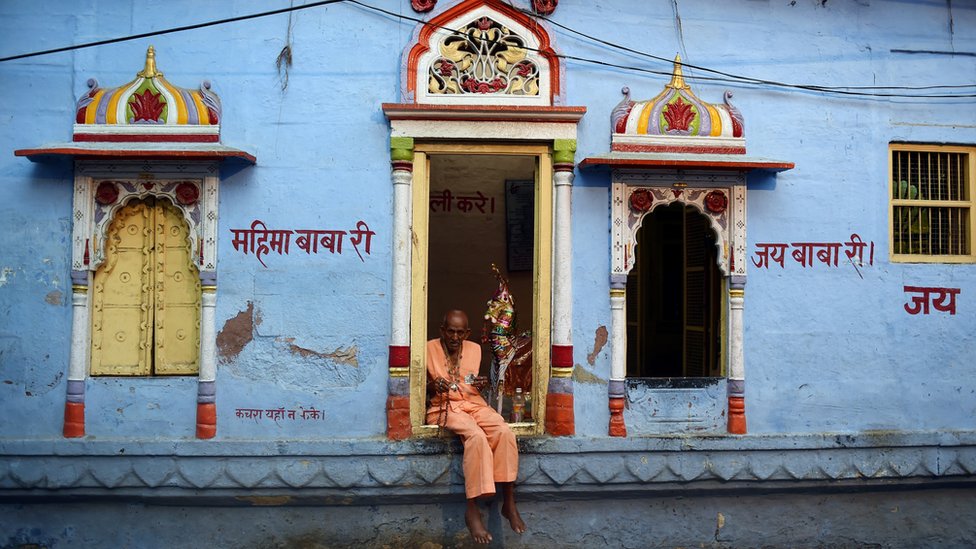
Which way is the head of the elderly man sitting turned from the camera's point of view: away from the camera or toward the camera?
toward the camera

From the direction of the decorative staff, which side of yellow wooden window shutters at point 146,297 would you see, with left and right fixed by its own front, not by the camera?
left

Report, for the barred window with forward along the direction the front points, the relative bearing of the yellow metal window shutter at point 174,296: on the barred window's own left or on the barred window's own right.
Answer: on the barred window's own right

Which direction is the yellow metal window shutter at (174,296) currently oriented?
toward the camera

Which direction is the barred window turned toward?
toward the camera

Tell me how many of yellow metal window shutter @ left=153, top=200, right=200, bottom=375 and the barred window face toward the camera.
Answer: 2

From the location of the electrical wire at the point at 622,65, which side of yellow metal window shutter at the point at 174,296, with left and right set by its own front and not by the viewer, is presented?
left

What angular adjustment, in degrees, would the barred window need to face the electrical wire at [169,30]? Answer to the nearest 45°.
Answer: approximately 45° to its right

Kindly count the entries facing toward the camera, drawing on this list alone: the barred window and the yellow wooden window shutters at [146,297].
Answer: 2

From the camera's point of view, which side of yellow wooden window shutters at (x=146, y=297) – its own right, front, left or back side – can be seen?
front

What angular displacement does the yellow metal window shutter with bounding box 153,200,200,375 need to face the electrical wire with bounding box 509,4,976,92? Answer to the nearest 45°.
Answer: approximately 90° to its left

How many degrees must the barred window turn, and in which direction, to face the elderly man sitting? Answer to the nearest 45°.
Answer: approximately 45° to its right
